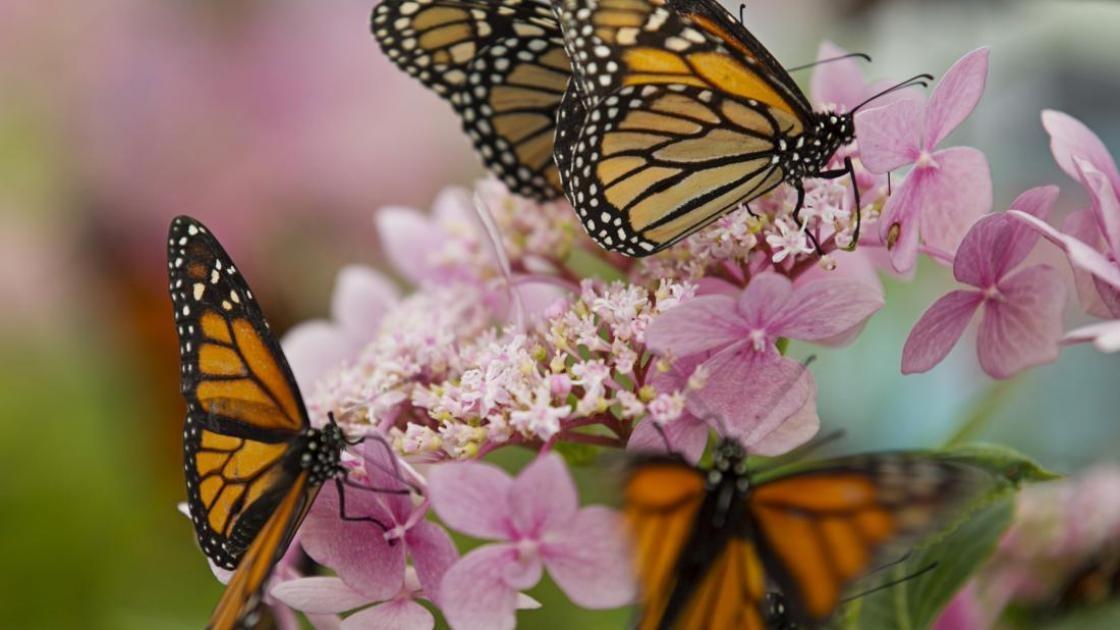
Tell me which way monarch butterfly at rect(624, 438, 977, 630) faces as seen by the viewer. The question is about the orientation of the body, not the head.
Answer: away from the camera

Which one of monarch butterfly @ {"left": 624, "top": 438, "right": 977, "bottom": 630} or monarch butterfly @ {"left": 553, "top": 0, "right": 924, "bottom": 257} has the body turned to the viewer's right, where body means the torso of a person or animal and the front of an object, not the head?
monarch butterfly @ {"left": 553, "top": 0, "right": 924, "bottom": 257}

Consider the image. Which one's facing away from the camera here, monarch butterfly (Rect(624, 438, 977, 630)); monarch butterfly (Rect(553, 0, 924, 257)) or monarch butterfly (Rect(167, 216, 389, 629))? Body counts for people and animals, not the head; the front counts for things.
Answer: monarch butterfly (Rect(624, 438, 977, 630))

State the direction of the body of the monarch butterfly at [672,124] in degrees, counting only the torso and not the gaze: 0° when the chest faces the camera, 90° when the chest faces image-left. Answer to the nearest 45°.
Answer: approximately 270°

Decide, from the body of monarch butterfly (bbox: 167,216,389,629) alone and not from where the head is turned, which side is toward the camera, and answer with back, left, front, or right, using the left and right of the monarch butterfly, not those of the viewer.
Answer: right

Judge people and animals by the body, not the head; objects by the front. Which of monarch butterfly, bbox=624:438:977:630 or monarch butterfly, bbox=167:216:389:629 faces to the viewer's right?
monarch butterfly, bbox=167:216:389:629
